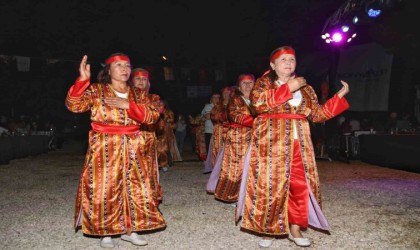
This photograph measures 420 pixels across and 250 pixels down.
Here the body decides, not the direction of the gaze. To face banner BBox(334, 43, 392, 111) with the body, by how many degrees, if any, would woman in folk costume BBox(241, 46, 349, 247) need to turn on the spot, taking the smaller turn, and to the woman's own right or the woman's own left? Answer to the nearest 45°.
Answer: approximately 135° to the woman's own left

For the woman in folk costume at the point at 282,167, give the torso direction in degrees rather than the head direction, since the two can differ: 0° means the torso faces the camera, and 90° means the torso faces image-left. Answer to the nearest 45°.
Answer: approximately 315°

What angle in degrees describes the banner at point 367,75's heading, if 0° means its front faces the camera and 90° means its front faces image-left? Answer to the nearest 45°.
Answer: approximately 0°

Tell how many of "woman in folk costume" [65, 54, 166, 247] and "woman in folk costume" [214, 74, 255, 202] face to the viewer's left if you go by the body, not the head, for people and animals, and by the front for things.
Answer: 0

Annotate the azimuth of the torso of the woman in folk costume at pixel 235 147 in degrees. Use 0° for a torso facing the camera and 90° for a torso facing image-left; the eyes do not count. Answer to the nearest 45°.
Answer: approximately 315°

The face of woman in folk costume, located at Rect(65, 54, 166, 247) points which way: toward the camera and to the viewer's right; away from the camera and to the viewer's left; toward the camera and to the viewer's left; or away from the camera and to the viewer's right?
toward the camera and to the viewer's right

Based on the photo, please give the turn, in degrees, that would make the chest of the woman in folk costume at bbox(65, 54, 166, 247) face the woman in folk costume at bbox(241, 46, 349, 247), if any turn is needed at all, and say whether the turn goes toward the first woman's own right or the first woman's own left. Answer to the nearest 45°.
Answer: approximately 45° to the first woman's own left

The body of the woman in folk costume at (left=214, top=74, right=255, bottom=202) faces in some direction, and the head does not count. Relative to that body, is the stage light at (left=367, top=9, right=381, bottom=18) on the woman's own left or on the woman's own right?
on the woman's own left

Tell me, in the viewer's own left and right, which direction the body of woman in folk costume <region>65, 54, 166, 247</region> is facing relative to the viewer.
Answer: facing the viewer and to the right of the viewer

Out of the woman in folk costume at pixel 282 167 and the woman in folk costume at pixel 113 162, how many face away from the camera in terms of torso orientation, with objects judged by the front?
0
